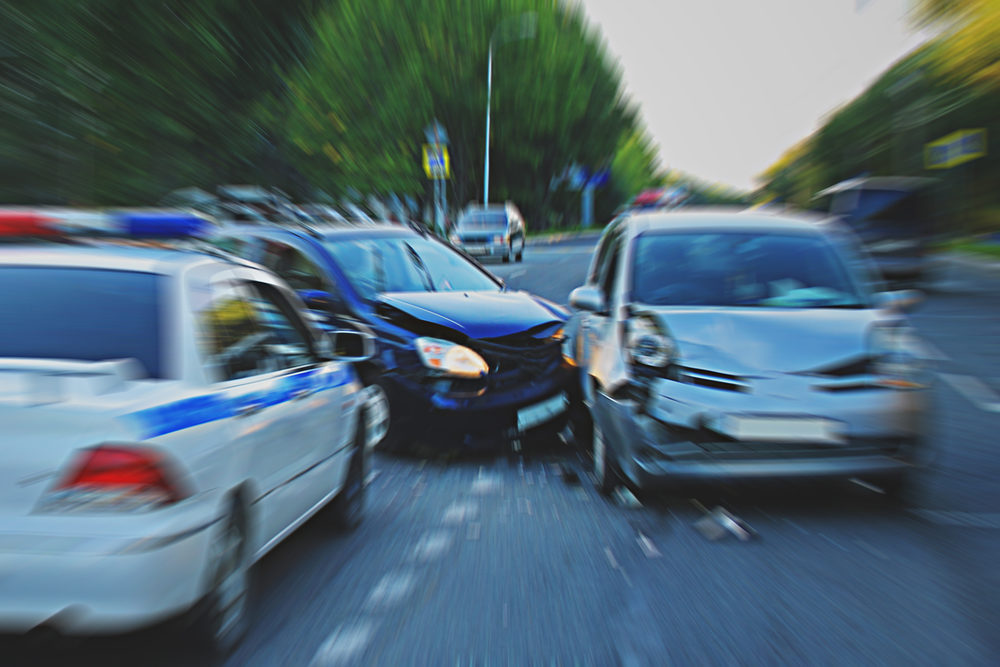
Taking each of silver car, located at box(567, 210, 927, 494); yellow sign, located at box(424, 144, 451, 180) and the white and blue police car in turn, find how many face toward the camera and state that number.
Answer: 2

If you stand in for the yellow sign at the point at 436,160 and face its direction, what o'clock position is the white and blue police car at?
The white and blue police car is roughly at 12 o'clock from the yellow sign.

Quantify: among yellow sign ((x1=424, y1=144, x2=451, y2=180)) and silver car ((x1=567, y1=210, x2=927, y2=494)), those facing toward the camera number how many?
2

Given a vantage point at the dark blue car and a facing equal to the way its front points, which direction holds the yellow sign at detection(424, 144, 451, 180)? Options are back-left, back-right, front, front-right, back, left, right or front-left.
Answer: back-left

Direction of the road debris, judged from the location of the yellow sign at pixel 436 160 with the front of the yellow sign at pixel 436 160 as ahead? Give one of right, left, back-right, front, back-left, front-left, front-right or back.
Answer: front

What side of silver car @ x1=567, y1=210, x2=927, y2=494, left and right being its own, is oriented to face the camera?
front

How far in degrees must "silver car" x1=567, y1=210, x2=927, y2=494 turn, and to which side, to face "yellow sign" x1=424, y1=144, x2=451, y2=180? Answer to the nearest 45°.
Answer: approximately 135° to its right

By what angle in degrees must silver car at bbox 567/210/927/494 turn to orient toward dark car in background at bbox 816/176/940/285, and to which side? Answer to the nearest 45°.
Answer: approximately 180°

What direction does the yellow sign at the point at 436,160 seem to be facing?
toward the camera
